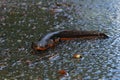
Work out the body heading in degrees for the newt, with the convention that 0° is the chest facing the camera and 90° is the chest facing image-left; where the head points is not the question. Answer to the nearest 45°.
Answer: approximately 45°
